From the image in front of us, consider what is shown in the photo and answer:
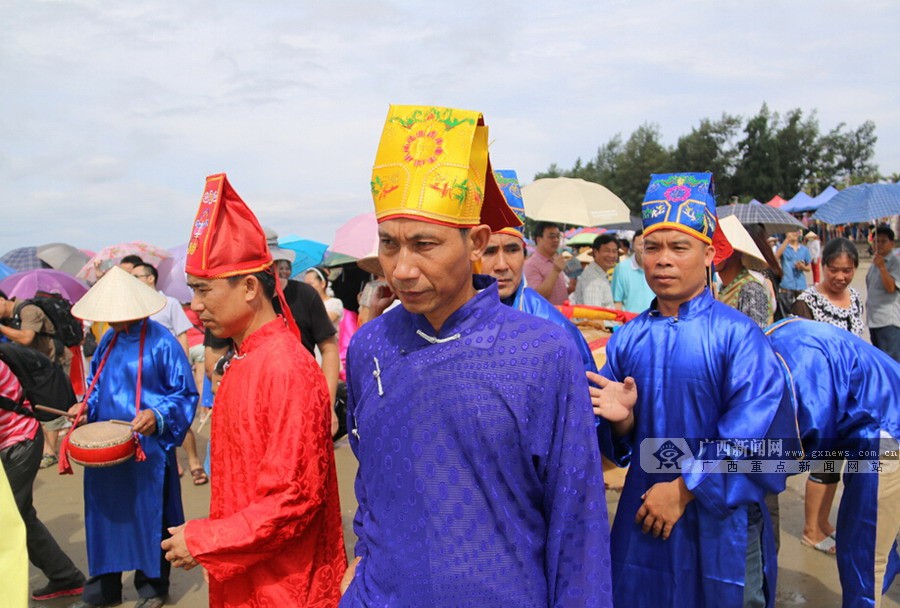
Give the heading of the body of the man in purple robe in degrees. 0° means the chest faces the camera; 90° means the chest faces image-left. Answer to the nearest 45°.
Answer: approximately 45°

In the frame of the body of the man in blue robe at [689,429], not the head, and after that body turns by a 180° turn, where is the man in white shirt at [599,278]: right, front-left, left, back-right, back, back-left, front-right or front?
front-left

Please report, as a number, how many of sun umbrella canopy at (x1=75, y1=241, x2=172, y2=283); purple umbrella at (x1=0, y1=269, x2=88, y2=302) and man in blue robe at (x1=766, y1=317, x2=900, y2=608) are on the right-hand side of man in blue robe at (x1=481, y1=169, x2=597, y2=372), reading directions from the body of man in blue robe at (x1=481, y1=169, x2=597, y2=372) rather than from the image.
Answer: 2

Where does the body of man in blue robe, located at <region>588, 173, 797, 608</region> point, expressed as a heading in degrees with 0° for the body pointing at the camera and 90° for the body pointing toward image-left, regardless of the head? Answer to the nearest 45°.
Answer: approximately 45°

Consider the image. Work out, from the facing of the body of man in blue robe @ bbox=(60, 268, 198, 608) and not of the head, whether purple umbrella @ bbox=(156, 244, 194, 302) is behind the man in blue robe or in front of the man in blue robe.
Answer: behind

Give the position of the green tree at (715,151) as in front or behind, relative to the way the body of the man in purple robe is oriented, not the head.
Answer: behind

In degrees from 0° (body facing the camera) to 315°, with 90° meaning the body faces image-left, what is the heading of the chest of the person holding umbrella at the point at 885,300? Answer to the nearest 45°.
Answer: approximately 45°

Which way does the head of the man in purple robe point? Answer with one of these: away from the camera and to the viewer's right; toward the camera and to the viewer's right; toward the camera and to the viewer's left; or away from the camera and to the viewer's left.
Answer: toward the camera and to the viewer's left

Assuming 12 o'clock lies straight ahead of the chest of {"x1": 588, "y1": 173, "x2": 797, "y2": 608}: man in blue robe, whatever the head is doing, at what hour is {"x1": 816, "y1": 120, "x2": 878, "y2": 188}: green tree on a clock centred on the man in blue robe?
The green tree is roughly at 5 o'clock from the man in blue robe.

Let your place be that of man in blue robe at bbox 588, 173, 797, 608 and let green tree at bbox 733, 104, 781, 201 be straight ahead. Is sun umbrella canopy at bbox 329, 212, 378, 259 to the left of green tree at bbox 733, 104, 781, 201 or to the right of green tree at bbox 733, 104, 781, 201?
left

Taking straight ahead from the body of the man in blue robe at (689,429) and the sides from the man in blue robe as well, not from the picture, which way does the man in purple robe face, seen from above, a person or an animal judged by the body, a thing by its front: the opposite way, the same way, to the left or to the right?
the same way

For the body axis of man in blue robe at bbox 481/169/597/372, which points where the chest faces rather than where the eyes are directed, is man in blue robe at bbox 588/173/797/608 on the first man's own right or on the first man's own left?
on the first man's own left

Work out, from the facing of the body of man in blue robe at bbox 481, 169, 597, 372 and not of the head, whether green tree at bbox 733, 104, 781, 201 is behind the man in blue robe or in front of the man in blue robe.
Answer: behind

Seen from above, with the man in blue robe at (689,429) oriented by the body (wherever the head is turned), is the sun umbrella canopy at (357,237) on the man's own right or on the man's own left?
on the man's own right

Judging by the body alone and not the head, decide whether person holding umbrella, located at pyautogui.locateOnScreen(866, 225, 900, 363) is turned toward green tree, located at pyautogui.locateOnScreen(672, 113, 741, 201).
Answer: no

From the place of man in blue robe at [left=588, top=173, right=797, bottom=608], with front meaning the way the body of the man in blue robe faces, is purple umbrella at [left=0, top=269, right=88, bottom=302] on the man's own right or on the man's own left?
on the man's own right

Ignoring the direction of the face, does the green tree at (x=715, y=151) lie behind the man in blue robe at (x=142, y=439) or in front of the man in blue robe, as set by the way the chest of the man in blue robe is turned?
behind

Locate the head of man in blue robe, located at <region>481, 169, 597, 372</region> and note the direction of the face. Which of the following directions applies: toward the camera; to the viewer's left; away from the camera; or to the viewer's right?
toward the camera

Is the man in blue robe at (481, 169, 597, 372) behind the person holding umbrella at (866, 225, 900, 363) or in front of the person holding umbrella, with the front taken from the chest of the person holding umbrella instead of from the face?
in front

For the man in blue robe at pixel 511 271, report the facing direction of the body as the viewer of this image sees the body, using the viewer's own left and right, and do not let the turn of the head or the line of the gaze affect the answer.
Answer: facing the viewer and to the left of the viewer
